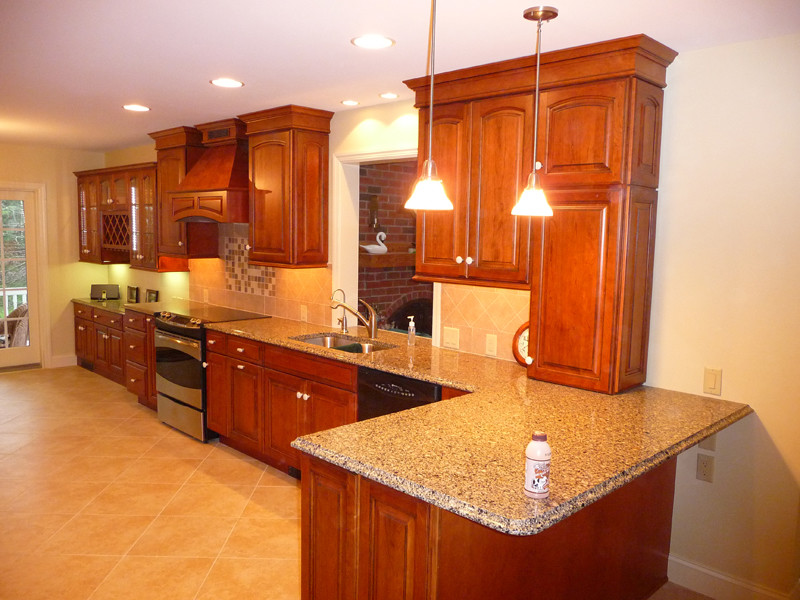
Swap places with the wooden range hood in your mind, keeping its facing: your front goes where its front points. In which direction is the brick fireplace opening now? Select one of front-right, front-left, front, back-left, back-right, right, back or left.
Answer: back-left

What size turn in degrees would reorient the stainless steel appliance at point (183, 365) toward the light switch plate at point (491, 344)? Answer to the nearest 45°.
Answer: approximately 90° to its left

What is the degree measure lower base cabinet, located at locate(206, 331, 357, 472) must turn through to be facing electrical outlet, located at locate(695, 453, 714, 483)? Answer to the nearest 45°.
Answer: approximately 90° to its left

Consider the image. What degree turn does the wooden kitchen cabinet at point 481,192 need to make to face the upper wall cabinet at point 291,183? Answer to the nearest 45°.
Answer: approximately 90° to its right

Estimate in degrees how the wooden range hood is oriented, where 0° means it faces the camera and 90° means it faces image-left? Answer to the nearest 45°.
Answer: approximately 45°

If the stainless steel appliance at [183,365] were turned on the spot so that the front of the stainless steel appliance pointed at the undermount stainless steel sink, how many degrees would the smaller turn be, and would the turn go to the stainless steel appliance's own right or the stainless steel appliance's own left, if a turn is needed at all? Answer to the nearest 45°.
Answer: approximately 90° to the stainless steel appliance's own left

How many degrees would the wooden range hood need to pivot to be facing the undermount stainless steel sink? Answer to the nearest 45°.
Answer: approximately 90° to its left

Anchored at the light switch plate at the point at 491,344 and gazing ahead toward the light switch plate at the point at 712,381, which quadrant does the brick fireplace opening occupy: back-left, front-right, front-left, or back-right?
back-left

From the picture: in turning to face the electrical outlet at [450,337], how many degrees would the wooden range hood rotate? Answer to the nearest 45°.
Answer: approximately 90° to its left

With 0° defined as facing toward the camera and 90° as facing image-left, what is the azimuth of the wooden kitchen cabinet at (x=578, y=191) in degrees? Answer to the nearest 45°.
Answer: approximately 45°
